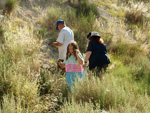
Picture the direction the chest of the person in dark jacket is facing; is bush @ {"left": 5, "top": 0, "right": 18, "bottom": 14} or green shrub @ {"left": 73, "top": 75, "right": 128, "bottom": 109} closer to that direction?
the bush

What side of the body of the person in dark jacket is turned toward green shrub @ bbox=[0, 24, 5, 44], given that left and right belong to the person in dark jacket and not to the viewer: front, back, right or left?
front

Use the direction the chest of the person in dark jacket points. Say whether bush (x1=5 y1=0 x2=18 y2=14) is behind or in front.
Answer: in front

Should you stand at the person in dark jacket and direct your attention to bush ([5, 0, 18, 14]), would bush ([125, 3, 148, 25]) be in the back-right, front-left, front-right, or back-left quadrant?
front-right

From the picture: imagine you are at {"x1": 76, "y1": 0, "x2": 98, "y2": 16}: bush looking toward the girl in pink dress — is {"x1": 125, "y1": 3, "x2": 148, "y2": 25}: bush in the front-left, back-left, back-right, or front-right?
back-left

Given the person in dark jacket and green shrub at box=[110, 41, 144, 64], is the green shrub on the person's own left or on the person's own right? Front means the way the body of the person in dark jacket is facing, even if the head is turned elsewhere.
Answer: on the person's own right

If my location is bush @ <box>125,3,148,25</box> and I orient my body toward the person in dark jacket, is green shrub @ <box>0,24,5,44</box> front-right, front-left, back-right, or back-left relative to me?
front-right

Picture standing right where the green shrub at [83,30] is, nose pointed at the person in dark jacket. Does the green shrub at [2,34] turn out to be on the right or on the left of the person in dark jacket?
right

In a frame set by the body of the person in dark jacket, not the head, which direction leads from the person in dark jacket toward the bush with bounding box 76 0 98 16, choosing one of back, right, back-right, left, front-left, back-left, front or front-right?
front-right

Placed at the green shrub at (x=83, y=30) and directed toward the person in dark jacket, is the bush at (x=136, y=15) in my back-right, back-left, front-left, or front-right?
back-left

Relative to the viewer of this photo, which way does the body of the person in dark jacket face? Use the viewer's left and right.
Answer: facing away from the viewer and to the left of the viewer

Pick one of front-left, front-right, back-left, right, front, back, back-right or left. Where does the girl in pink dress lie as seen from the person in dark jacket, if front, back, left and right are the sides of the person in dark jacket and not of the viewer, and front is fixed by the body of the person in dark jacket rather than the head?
left
